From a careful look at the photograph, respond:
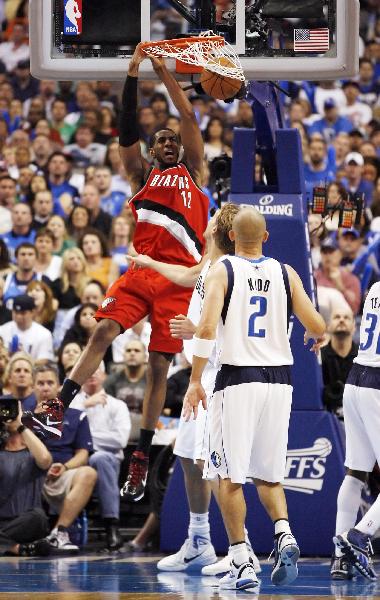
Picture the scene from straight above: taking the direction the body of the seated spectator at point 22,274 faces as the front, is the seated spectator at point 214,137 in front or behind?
behind

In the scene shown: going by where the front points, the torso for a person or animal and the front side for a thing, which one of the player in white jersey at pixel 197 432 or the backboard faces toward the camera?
the backboard

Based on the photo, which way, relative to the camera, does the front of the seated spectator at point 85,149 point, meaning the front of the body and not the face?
toward the camera

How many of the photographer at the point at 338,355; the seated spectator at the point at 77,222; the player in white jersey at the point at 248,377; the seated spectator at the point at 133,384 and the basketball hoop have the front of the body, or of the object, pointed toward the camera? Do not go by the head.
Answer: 4

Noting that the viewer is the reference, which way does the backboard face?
facing the viewer

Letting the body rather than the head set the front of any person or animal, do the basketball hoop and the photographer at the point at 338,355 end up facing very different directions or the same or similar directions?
same or similar directions

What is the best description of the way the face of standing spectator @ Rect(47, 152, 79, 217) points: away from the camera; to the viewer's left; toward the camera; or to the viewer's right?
toward the camera

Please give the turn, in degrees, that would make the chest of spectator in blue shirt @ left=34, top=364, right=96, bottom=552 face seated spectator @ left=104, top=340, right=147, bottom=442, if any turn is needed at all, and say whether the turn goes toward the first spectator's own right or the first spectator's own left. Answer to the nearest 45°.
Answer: approximately 135° to the first spectator's own left

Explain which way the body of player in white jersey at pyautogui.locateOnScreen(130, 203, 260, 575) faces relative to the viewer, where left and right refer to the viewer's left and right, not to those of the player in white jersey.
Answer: facing to the left of the viewer

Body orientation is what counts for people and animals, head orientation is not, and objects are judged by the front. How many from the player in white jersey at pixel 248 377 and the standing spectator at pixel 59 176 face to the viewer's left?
0

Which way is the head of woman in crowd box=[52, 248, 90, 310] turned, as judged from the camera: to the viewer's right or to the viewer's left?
to the viewer's right

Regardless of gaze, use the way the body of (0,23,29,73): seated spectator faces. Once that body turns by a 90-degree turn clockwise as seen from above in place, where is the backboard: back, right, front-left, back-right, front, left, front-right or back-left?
left

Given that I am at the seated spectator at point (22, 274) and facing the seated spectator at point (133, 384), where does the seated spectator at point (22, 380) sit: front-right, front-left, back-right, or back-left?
front-right

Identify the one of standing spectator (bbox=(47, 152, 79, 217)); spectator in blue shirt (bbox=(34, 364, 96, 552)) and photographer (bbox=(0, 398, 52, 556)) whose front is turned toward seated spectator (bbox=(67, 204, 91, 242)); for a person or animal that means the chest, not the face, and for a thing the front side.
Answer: standing spectator (bbox=(47, 152, 79, 217))
